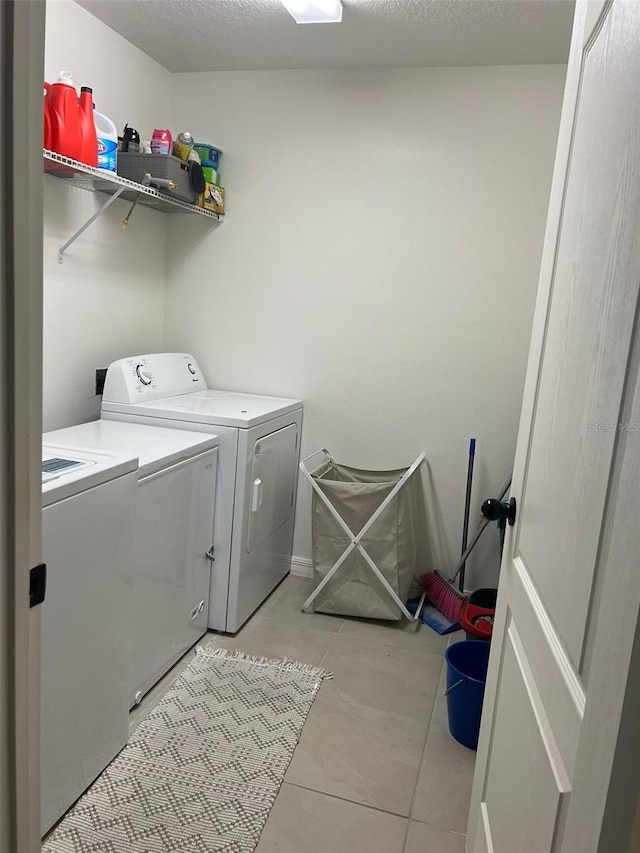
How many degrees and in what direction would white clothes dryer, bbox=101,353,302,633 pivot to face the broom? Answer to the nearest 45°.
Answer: approximately 45° to its left

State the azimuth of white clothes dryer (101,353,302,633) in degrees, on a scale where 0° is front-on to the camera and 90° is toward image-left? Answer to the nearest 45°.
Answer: approximately 315°

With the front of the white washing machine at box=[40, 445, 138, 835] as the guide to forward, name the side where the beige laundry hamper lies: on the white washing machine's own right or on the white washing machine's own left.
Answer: on the white washing machine's own left

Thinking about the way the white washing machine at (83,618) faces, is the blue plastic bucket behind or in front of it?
in front

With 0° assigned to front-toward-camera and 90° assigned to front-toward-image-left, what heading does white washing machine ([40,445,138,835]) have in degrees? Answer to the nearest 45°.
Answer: approximately 315°

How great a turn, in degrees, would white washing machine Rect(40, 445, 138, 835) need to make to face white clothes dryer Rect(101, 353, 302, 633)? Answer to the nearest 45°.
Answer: approximately 90° to its left

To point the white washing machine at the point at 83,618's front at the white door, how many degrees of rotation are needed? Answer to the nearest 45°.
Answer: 0° — it already faces it
